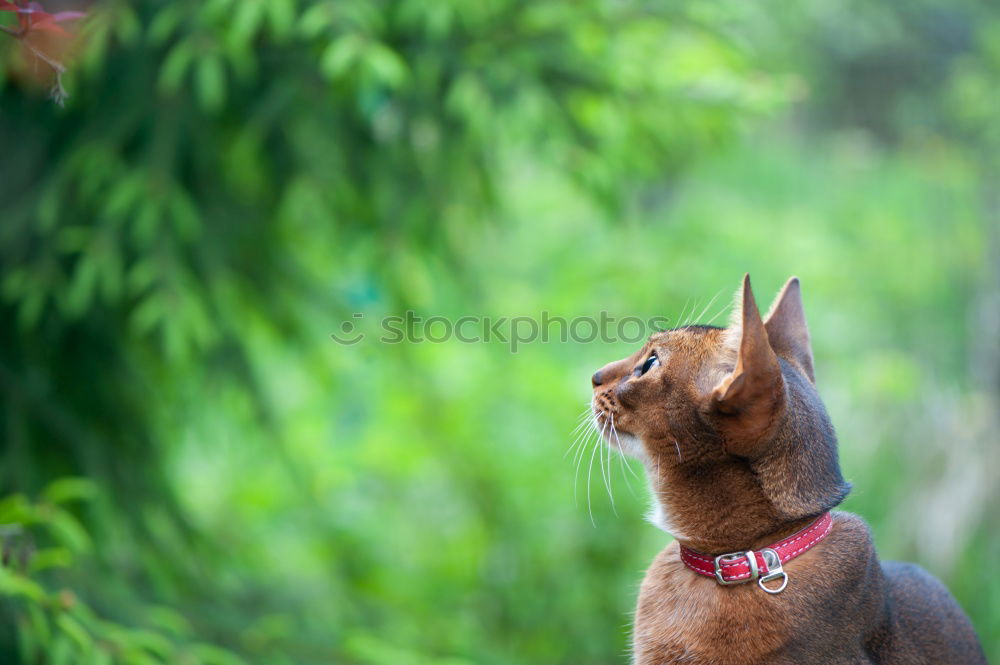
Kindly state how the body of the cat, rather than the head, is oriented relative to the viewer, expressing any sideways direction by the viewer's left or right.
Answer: facing to the left of the viewer
